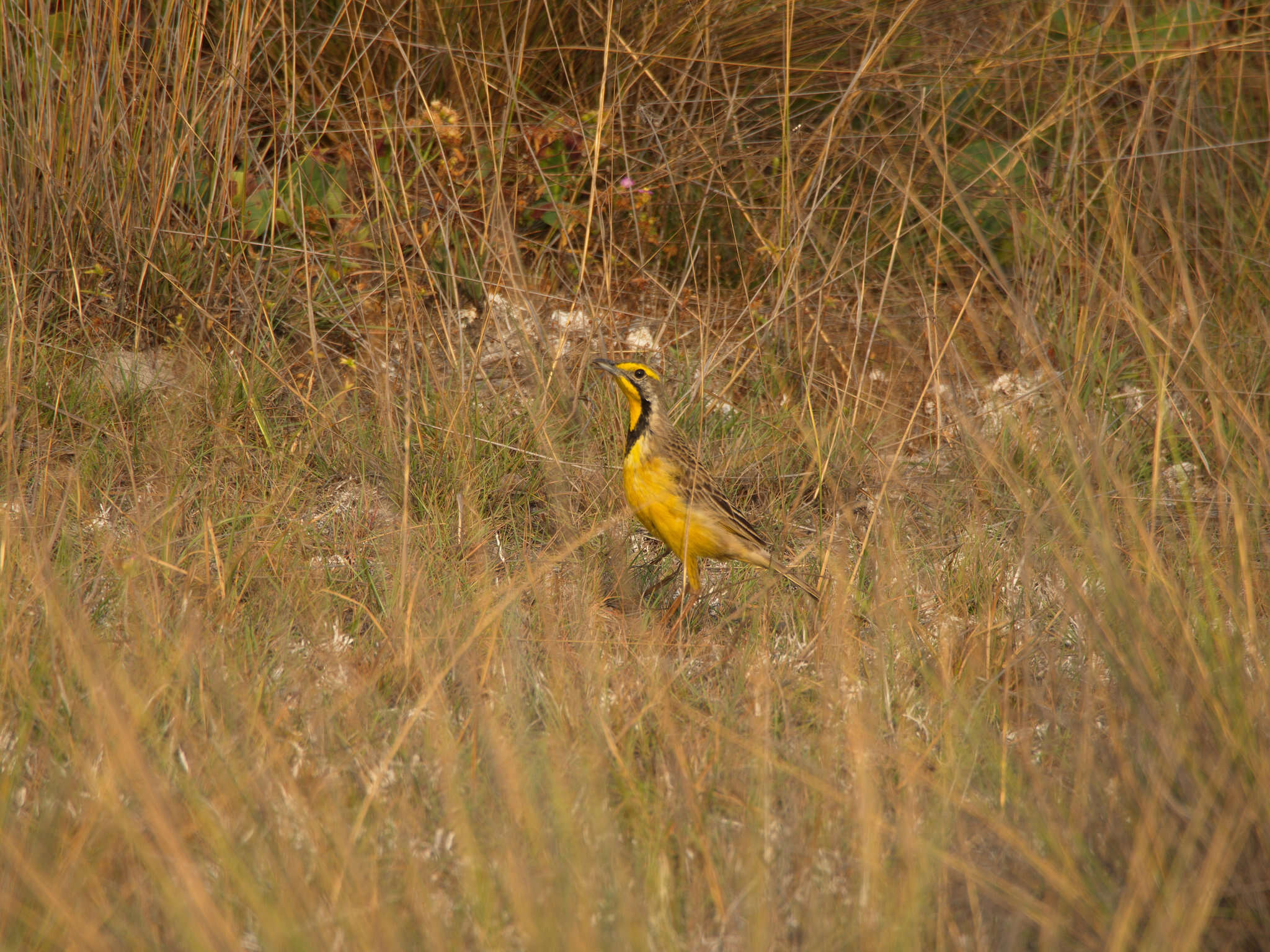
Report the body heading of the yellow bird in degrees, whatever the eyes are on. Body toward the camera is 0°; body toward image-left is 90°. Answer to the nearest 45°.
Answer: approximately 90°
